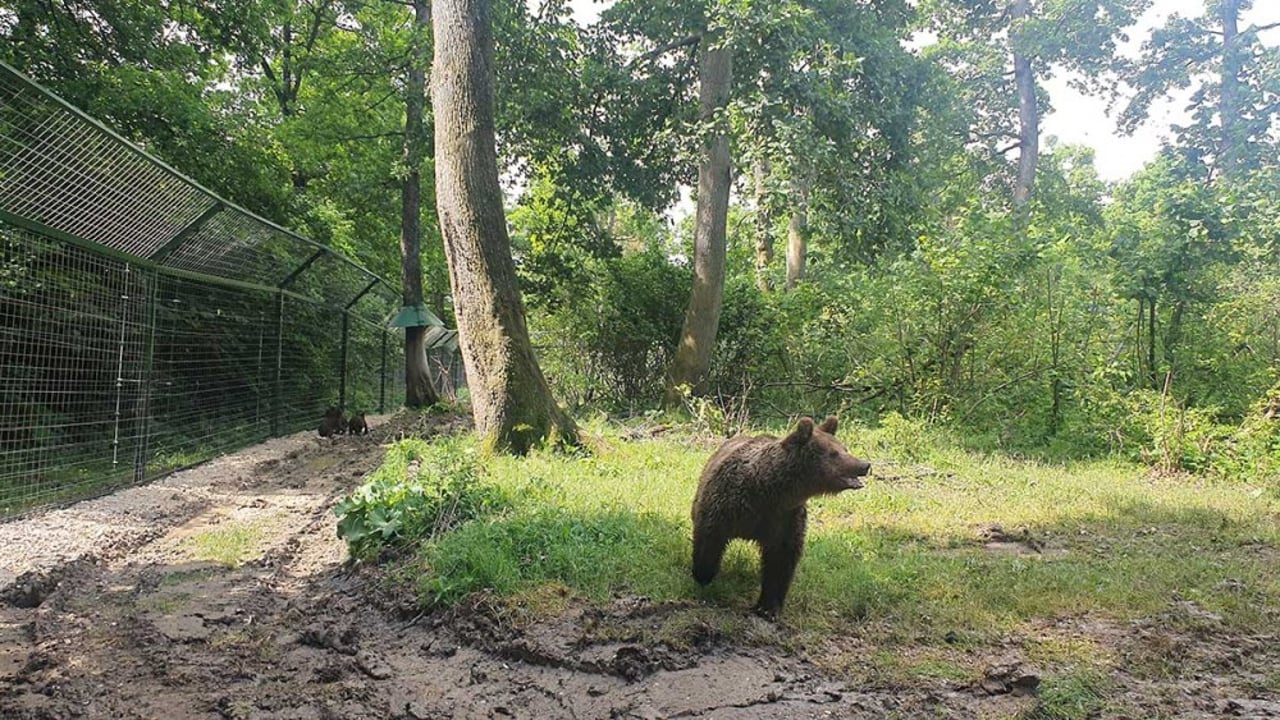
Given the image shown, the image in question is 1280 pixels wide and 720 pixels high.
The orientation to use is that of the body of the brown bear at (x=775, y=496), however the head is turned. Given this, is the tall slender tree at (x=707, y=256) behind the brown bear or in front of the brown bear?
behind

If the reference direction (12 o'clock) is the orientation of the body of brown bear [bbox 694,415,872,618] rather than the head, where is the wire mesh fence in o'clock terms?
The wire mesh fence is roughly at 5 o'clock from the brown bear.

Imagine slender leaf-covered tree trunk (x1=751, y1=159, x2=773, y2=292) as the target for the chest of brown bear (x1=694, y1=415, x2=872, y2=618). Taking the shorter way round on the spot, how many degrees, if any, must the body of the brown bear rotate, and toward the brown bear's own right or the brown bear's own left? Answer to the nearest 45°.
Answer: approximately 135° to the brown bear's own left

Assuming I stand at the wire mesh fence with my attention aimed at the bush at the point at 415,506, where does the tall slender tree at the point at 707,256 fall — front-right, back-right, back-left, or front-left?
front-left

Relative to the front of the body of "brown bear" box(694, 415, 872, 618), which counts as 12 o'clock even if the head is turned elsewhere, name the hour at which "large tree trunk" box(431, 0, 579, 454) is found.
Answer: The large tree trunk is roughly at 6 o'clock from the brown bear.

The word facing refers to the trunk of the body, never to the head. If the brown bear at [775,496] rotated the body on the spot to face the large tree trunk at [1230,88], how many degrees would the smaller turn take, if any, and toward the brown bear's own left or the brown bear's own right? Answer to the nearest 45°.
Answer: approximately 90° to the brown bear's own left

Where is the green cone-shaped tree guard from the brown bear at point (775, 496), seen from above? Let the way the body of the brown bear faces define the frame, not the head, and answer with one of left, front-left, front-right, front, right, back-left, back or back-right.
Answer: back

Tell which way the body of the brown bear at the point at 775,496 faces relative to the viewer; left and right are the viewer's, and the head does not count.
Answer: facing the viewer and to the right of the viewer

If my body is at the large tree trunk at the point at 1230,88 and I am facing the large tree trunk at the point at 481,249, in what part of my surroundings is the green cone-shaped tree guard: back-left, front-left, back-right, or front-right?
front-right

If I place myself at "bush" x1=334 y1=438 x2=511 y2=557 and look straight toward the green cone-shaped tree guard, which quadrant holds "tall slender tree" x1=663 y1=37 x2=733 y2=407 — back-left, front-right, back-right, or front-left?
front-right

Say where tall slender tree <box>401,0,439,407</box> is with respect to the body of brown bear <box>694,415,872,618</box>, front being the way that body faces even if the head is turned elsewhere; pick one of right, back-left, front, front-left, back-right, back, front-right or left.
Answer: back

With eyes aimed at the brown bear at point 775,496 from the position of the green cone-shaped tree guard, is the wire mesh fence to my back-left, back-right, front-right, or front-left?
front-right
